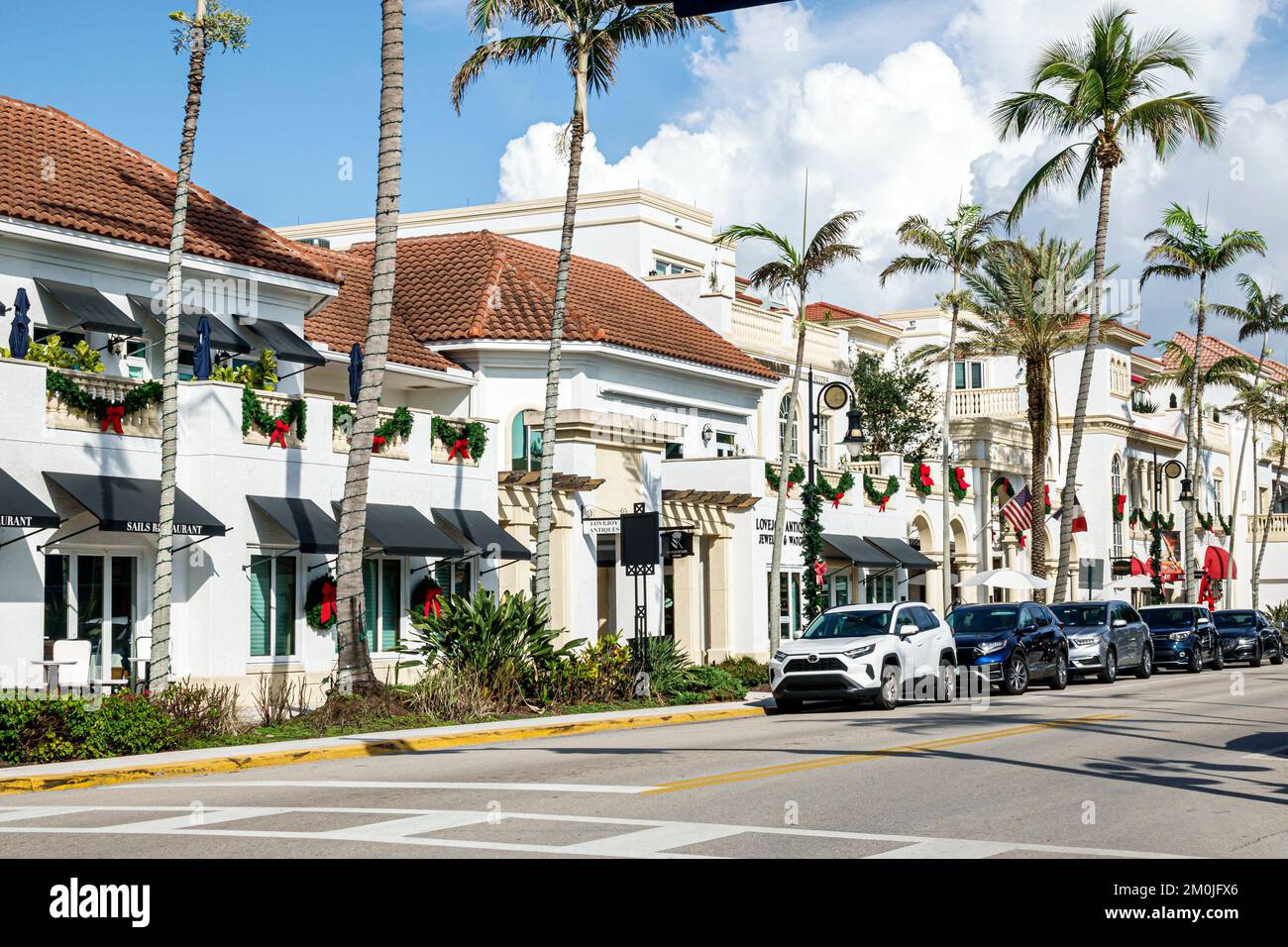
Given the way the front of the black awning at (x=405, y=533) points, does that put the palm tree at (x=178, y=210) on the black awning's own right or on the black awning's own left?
on the black awning's own right

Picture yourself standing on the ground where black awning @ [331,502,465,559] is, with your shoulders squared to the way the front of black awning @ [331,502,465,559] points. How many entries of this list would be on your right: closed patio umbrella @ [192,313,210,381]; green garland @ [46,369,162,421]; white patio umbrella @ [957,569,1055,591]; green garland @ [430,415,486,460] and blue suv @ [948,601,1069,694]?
2

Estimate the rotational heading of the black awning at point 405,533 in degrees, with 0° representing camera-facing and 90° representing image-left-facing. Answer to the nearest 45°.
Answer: approximately 315°

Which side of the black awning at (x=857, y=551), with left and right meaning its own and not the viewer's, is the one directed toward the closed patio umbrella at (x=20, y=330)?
right
